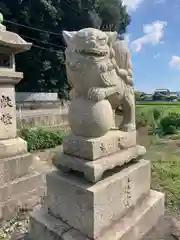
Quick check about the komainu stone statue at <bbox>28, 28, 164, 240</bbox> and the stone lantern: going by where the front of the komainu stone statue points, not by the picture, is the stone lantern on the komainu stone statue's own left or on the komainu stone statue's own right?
on the komainu stone statue's own right

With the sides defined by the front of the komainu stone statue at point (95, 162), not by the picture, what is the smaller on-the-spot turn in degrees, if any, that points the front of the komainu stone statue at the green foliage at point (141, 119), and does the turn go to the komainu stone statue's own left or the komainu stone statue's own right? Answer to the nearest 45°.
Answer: approximately 135° to the komainu stone statue's own right

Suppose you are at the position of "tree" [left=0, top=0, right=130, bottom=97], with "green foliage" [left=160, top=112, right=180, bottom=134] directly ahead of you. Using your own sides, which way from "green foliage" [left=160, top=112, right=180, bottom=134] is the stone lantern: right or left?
right

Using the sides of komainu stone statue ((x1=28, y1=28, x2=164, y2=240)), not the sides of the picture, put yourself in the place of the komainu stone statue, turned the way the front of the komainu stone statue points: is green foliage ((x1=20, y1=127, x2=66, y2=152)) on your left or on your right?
on your right

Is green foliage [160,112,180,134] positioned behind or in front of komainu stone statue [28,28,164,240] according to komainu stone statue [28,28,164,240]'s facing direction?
behind

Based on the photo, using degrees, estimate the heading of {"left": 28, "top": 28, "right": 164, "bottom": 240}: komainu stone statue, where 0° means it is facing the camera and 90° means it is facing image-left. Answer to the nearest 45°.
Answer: approximately 45°

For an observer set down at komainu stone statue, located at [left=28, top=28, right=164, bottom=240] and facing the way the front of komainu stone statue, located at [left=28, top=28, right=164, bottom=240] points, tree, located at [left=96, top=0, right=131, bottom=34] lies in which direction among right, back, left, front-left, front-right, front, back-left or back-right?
back-right

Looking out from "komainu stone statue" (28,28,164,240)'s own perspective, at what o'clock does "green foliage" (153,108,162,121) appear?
The green foliage is roughly at 5 o'clock from the komainu stone statue.
